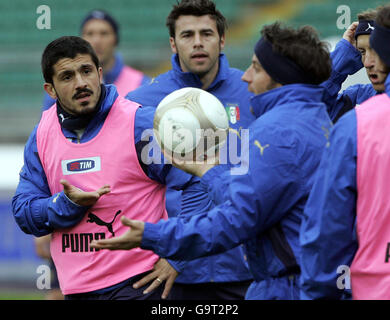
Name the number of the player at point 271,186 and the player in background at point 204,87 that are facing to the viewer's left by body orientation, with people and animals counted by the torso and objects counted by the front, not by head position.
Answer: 1

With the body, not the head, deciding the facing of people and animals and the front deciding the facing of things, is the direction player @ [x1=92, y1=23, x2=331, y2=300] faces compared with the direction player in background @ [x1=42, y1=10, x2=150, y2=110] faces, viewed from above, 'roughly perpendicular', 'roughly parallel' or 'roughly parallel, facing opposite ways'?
roughly perpendicular

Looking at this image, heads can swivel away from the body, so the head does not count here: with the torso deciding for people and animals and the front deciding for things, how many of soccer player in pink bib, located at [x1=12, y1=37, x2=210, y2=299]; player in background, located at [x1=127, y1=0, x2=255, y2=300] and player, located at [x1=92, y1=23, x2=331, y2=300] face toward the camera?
2

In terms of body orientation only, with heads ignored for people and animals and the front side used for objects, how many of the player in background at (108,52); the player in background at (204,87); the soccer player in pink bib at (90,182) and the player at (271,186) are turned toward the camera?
3

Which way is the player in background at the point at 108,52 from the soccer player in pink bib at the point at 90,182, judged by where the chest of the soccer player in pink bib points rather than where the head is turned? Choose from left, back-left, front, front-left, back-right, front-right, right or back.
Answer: back

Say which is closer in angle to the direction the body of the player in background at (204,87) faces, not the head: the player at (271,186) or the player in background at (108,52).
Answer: the player

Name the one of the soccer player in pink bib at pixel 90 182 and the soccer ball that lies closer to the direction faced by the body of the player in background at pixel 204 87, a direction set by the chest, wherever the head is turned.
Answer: the soccer ball

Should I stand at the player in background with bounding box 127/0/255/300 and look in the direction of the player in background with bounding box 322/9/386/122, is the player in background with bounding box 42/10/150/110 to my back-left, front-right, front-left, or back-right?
back-left

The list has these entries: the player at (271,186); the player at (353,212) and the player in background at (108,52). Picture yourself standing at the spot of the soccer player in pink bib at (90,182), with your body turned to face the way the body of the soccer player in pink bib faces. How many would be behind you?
1

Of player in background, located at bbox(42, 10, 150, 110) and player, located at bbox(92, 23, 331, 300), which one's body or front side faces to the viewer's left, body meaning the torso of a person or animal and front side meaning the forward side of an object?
the player

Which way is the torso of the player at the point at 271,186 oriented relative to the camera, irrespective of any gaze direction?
to the viewer's left
